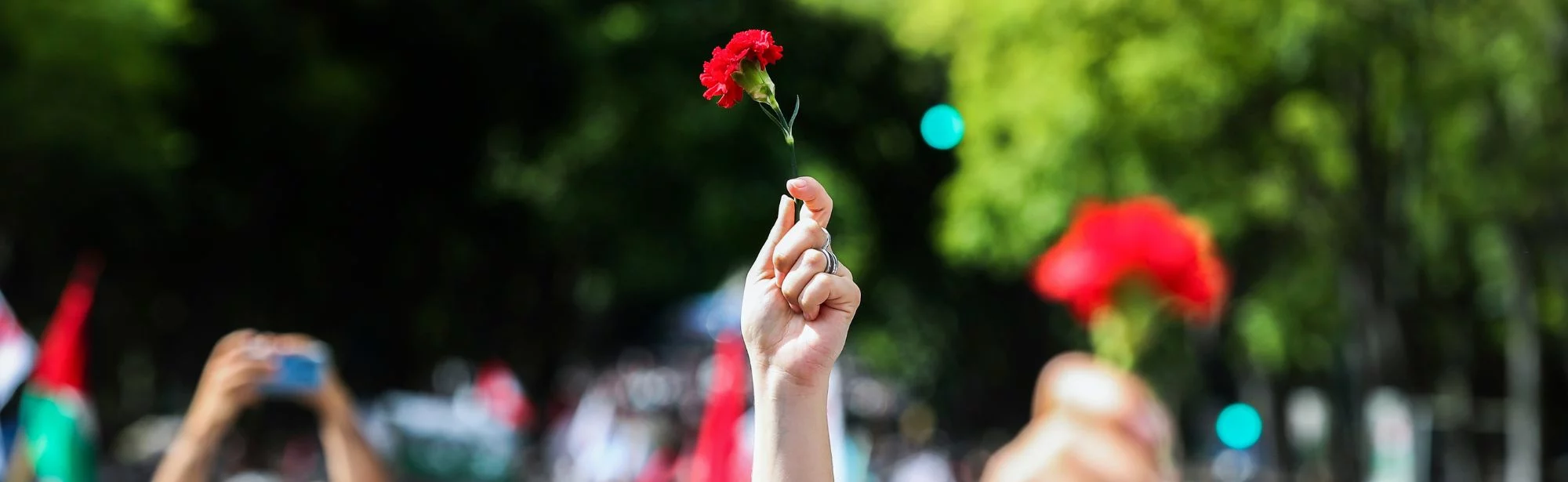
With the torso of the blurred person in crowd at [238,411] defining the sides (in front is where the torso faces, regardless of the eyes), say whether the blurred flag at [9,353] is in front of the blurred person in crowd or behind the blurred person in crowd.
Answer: in front

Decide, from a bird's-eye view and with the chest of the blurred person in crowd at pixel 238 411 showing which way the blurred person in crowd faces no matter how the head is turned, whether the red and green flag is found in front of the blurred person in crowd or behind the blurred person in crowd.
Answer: in front

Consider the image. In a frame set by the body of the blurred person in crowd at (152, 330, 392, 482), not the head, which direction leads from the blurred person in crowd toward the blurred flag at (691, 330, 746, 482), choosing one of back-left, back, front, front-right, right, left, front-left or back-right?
front-right

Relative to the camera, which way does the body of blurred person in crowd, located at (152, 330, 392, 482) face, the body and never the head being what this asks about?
away from the camera
